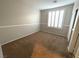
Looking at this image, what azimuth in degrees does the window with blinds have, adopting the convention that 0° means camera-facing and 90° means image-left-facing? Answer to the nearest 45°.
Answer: approximately 45°
